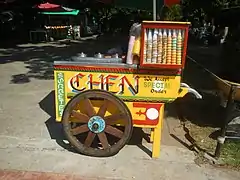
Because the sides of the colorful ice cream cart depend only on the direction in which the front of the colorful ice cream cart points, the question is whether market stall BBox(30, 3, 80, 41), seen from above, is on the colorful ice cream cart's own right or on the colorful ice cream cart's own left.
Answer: on the colorful ice cream cart's own right

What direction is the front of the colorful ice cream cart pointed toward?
to the viewer's left
